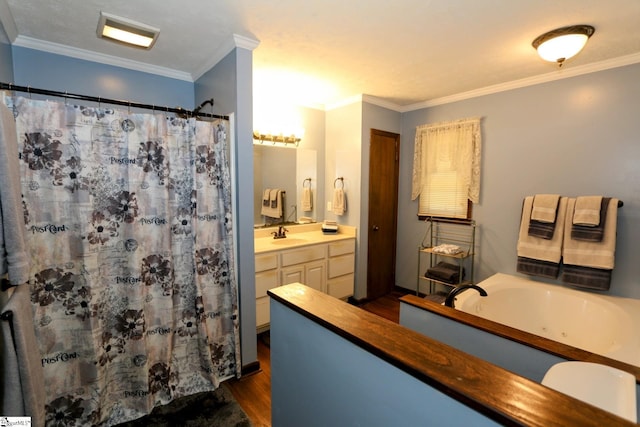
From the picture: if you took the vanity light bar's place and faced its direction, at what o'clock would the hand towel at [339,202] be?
The hand towel is roughly at 10 o'clock from the vanity light bar.

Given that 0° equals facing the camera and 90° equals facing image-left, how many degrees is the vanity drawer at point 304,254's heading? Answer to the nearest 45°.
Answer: approximately 315°

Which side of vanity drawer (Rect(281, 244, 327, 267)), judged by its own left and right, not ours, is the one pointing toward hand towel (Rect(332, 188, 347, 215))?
left

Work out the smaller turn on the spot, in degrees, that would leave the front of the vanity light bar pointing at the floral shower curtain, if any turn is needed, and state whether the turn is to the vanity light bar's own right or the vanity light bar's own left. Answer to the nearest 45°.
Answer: approximately 90° to the vanity light bar's own right

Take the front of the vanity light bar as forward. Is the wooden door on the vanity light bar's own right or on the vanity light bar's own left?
on the vanity light bar's own left

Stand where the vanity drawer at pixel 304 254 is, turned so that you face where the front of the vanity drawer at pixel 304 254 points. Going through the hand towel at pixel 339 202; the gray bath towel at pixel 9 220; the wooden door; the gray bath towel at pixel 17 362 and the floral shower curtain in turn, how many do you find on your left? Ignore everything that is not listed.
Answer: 2

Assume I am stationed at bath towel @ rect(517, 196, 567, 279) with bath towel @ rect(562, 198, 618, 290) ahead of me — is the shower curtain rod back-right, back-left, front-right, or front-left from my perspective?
back-right

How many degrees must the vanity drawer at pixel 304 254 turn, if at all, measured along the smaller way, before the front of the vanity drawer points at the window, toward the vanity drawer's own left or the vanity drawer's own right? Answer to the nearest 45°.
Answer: approximately 45° to the vanity drawer's own left

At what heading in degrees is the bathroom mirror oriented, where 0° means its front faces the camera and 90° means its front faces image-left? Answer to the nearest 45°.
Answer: approximately 315°
